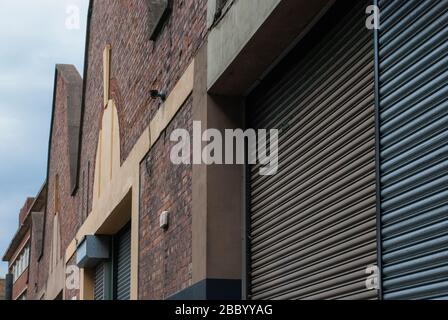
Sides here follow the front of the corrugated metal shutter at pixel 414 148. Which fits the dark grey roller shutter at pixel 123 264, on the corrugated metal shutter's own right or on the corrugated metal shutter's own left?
on the corrugated metal shutter's own right

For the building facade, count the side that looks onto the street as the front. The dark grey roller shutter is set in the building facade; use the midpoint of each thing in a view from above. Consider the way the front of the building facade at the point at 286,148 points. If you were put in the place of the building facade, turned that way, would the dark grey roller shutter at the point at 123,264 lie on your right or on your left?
on your right

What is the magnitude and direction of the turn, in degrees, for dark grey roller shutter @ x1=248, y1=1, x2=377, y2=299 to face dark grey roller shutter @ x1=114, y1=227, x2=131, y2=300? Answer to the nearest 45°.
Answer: approximately 135° to its right

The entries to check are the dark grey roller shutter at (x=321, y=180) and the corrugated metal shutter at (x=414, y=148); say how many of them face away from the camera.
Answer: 0

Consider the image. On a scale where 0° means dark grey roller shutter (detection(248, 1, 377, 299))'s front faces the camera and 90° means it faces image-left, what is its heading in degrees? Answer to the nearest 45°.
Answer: approximately 45°

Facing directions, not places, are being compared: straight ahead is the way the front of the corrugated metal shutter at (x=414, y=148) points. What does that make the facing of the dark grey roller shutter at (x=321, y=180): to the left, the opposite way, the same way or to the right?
the same way
